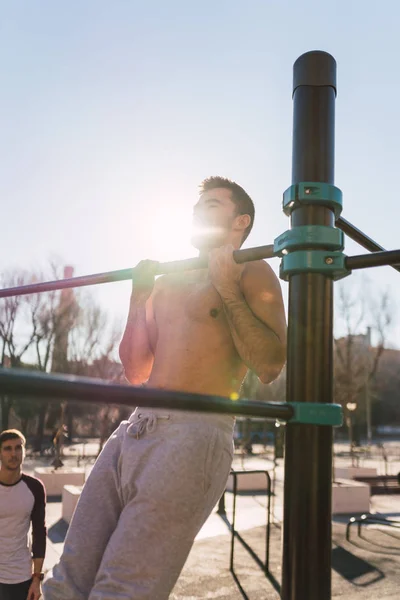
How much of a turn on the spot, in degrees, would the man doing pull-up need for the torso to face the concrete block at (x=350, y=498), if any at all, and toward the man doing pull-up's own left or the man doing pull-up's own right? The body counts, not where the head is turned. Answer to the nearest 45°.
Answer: approximately 135° to the man doing pull-up's own right

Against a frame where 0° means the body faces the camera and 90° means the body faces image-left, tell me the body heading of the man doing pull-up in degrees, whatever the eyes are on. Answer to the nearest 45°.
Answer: approximately 45°

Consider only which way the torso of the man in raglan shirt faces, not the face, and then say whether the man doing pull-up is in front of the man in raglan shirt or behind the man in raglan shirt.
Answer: in front

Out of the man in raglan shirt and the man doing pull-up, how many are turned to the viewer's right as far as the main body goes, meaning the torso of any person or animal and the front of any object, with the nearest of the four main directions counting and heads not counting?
0

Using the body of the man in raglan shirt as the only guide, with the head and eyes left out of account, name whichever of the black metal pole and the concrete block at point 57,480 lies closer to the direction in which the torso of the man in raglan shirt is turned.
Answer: the black metal pole

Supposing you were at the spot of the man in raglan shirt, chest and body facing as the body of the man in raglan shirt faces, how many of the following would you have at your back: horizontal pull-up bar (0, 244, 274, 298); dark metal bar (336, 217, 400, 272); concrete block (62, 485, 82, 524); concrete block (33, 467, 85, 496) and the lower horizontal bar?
2

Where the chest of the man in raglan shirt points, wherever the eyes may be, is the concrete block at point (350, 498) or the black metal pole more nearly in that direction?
the black metal pole

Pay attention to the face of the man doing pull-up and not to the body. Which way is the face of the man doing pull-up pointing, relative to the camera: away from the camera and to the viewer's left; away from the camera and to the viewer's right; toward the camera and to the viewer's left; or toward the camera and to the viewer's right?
toward the camera and to the viewer's left

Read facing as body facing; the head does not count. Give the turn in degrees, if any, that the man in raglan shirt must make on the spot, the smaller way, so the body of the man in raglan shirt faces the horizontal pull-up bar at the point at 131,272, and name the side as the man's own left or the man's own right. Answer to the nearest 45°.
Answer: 0° — they already face it

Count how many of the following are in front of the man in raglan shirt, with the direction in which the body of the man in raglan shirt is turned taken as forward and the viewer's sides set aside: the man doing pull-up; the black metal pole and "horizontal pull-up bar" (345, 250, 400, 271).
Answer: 3
